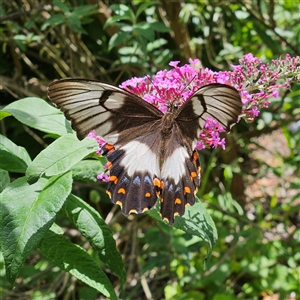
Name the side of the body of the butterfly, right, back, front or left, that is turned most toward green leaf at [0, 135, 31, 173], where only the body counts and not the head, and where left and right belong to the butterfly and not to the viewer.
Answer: left

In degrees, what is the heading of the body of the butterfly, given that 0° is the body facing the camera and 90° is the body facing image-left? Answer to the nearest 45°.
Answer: approximately 180°

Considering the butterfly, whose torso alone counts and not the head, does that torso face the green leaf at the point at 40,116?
no
